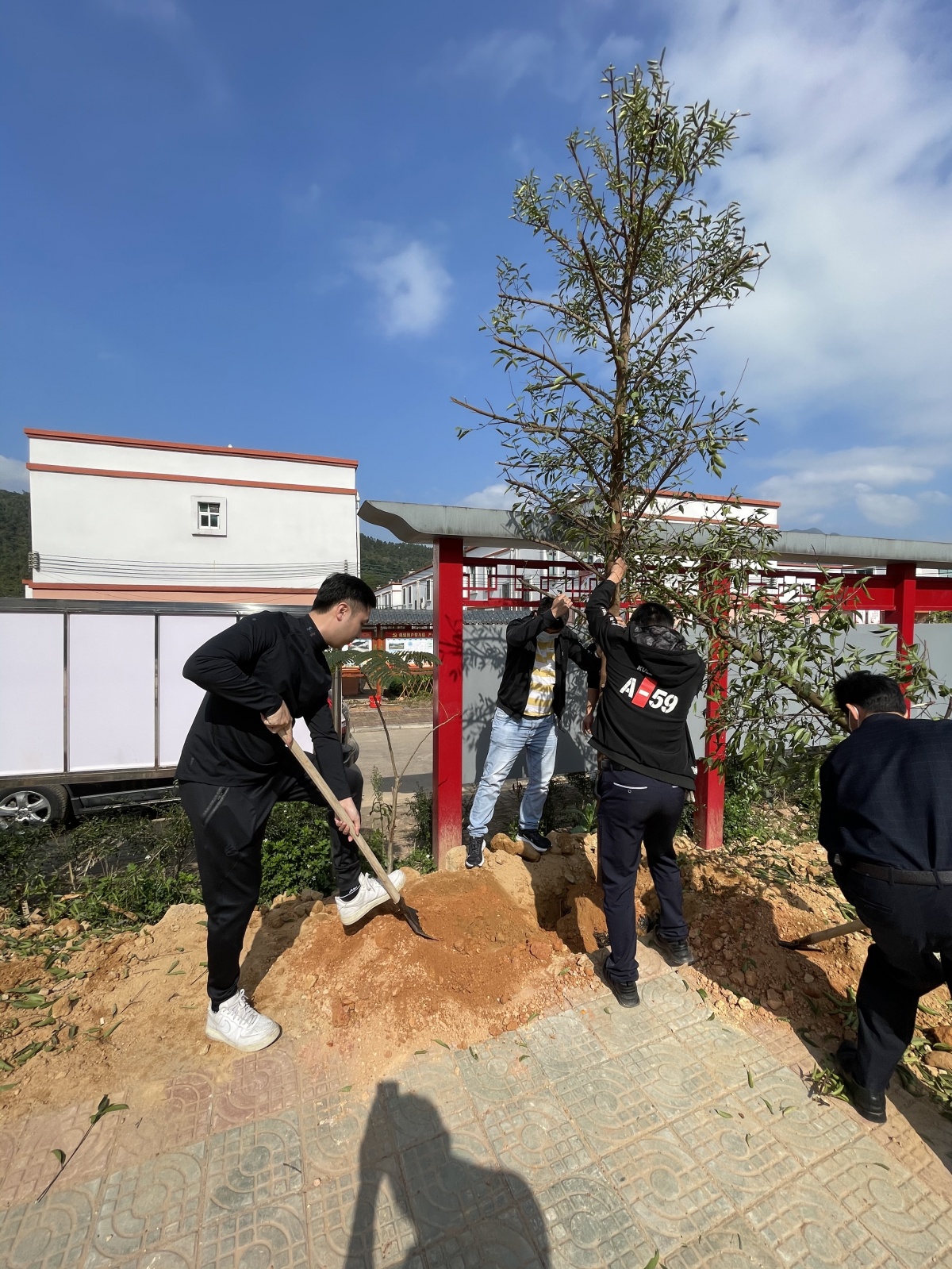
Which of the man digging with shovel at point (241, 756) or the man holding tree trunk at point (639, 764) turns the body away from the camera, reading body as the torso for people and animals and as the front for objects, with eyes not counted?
the man holding tree trunk

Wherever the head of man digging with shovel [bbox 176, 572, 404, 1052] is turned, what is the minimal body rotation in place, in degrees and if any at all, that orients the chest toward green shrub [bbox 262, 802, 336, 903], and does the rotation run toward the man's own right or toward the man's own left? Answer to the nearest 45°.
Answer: approximately 90° to the man's own left

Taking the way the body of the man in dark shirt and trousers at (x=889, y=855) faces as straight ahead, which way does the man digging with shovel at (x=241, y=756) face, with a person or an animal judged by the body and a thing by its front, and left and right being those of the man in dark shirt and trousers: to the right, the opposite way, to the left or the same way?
to the right

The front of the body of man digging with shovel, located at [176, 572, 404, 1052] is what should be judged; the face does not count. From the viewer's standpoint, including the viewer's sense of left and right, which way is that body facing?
facing to the right of the viewer

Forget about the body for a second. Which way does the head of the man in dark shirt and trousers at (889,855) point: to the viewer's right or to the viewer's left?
to the viewer's left

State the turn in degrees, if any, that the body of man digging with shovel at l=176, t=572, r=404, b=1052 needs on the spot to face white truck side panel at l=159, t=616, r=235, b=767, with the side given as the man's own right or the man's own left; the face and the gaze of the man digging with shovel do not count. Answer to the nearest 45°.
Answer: approximately 90° to the man's own left

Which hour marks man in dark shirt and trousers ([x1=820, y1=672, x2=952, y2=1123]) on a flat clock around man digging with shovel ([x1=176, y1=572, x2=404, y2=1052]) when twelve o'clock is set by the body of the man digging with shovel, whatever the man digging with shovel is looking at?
The man in dark shirt and trousers is roughly at 1 o'clock from the man digging with shovel.

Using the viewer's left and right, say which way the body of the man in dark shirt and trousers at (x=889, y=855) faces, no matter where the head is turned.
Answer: facing away from the viewer and to the left of the viewer

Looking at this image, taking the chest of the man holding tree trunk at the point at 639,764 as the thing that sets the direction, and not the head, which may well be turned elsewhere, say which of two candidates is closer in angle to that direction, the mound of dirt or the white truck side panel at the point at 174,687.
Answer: the white truck side panel

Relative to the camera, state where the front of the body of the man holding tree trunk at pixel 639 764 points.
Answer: away from the camera

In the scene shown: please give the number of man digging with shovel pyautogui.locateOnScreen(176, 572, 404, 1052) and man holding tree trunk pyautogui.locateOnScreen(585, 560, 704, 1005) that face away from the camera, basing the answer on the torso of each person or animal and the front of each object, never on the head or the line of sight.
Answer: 1
